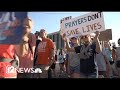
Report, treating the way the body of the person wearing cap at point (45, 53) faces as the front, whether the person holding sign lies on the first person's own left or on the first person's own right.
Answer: on the first person's own left

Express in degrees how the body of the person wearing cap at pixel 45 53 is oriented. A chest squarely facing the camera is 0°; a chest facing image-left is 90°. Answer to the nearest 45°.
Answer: approximately 45°
